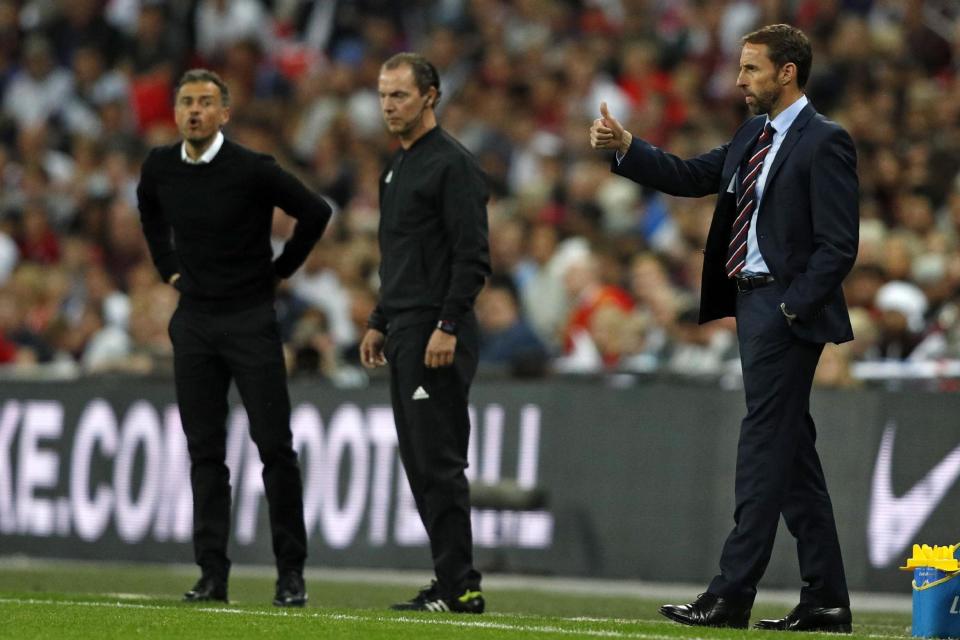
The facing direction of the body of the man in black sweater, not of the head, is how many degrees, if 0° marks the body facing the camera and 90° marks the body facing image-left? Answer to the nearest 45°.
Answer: approximately 0°

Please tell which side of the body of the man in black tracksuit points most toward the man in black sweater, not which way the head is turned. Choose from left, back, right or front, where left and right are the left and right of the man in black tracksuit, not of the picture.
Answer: right

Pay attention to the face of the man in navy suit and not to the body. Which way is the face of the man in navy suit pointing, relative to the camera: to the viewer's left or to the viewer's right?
to the viewer's left

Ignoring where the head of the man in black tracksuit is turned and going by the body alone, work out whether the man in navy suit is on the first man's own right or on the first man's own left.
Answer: on the first man's own left

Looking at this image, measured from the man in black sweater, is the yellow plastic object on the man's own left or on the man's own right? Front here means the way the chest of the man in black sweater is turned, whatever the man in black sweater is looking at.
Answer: on the man's own left

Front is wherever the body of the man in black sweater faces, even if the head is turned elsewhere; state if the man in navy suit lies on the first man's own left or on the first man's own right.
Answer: on the first man's own left

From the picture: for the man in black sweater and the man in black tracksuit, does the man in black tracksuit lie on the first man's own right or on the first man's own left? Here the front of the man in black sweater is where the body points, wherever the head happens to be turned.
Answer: on the first man's own left
